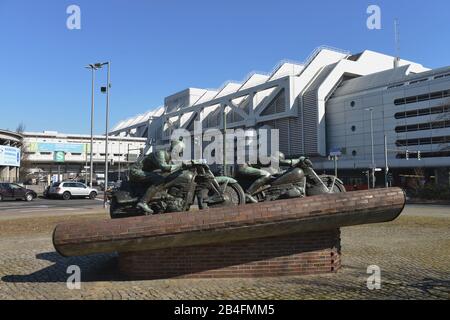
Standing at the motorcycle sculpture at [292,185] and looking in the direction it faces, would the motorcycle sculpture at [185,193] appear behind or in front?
behind

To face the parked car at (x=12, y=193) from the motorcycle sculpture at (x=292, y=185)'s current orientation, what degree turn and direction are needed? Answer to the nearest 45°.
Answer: approximately 135° to its left

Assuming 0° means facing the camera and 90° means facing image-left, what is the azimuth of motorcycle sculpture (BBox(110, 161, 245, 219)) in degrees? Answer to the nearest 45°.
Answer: approximately 270°

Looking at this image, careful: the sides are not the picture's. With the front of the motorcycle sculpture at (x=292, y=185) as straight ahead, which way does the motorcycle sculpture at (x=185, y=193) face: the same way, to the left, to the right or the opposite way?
the same way

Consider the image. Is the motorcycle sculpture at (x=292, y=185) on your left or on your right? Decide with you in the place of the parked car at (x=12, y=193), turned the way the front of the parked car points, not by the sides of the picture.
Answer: on your right

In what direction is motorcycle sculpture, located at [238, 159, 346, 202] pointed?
to the viewer's right
